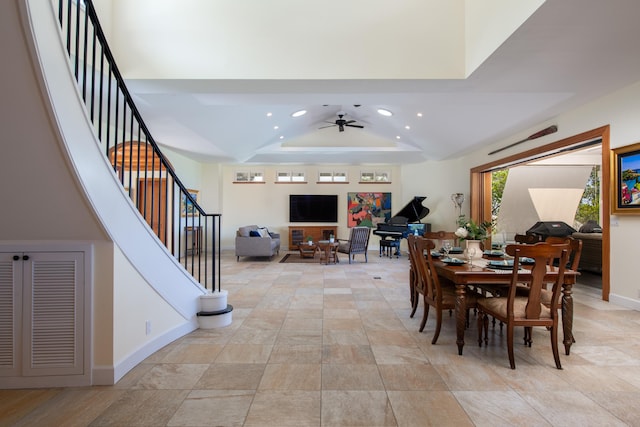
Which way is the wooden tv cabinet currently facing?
toward the camera

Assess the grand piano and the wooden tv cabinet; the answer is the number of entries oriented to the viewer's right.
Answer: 0

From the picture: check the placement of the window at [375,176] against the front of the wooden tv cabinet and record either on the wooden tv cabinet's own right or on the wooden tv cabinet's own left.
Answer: on the wooden tv cabinet's own left

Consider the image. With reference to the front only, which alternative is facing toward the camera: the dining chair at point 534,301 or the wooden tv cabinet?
the wooden tv cabinet

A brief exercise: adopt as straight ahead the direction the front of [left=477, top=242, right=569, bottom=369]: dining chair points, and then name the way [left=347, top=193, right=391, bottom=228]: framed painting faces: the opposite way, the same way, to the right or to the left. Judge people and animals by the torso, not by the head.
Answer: the opposite way

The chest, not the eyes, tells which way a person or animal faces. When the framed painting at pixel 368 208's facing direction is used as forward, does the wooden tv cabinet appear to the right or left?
on its right

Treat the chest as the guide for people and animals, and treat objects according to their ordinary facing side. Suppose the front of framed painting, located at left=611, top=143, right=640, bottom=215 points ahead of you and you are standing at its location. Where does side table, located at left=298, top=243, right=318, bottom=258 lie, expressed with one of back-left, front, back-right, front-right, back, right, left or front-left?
front-right

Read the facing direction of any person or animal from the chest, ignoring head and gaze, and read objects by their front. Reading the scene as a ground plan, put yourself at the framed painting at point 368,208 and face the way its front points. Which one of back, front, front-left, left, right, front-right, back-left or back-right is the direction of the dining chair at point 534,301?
front

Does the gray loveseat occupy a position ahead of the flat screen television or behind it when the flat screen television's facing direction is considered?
ahead

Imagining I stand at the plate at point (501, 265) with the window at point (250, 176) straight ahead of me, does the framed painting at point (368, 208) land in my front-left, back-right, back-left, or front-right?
front-right

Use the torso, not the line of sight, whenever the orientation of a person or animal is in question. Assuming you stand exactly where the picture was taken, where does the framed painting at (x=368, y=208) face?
facing the viewer
